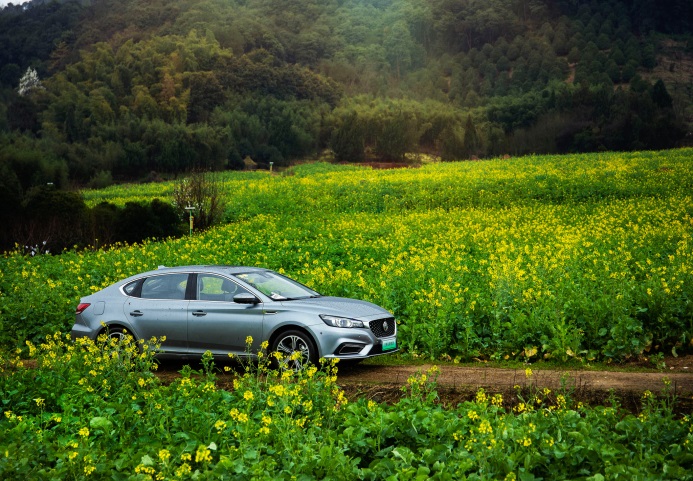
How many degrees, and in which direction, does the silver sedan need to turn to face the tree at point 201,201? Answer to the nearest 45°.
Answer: approximately 135° to its left

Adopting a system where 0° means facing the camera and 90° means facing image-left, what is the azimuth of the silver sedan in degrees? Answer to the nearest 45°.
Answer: approximately 315°
